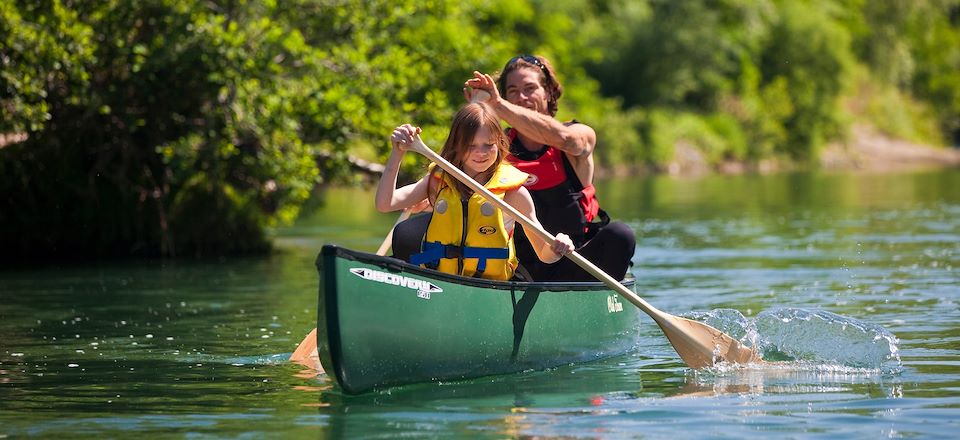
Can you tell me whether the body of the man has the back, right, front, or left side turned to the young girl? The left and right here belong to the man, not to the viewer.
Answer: front

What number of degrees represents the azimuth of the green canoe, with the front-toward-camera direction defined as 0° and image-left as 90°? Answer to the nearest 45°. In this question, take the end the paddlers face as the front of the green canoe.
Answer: approximately 45°

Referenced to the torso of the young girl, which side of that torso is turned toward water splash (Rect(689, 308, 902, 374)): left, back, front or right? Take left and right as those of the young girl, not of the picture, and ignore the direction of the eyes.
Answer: left

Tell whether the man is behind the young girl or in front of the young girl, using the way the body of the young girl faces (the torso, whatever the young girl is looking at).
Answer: behind

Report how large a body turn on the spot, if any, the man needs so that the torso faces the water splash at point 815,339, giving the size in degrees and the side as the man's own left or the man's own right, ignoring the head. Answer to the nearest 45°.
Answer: approximately 135° to the man's own left

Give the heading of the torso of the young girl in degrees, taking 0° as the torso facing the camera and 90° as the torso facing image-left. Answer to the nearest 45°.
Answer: approximately 0°
